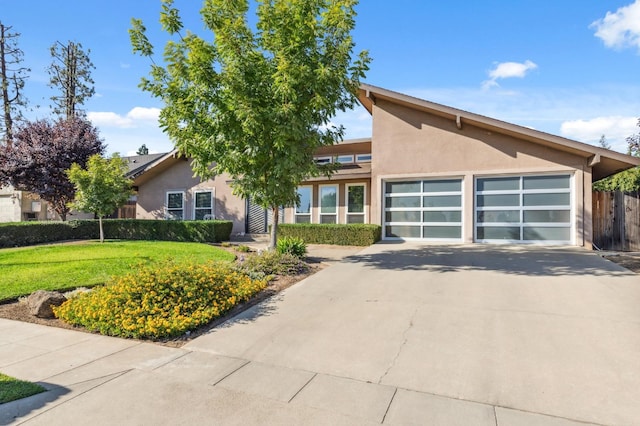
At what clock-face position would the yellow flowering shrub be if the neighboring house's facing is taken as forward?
The yellow flowering shrub is roughly at 12 o'clock from the neighboring house.

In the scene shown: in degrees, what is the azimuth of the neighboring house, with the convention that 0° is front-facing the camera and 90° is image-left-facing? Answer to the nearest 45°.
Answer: approximately 0°

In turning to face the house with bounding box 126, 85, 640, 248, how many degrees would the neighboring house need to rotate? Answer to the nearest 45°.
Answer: approximately 45° to its left

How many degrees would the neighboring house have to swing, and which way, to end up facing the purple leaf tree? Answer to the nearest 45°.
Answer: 0° — it already faces it

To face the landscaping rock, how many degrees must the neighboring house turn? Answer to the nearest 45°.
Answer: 0° — it already faces it

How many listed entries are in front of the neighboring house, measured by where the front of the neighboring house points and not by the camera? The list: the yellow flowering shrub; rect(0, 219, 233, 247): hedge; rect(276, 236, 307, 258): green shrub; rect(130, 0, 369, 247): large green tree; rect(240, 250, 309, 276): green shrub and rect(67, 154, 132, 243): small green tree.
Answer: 6

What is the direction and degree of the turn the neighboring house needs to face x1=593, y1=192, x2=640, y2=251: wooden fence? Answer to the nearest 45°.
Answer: approximately 45° to its left

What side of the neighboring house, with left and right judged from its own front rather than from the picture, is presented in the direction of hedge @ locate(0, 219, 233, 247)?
front
